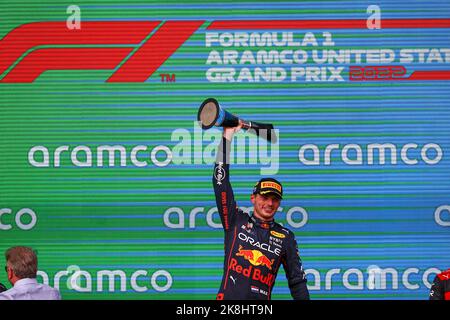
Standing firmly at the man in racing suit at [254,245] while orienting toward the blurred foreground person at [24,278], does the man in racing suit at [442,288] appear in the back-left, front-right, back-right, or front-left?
back-left
